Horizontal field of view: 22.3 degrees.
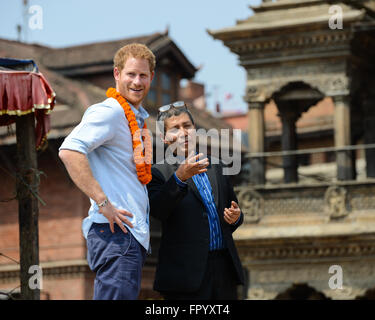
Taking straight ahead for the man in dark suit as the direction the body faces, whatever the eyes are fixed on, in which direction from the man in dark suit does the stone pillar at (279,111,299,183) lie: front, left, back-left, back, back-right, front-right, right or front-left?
back-left

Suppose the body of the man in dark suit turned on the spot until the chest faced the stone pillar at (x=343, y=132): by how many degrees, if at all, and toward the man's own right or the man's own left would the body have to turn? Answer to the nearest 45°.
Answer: approximately 135° to the man's own left

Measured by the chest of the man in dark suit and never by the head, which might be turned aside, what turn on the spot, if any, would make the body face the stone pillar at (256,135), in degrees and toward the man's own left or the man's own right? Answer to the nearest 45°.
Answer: approximately 135° to the man's own left

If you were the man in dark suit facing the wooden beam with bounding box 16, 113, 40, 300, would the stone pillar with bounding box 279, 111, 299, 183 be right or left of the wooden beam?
right

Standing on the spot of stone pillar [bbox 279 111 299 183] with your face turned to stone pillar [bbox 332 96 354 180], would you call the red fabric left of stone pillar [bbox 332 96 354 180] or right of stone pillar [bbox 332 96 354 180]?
right
